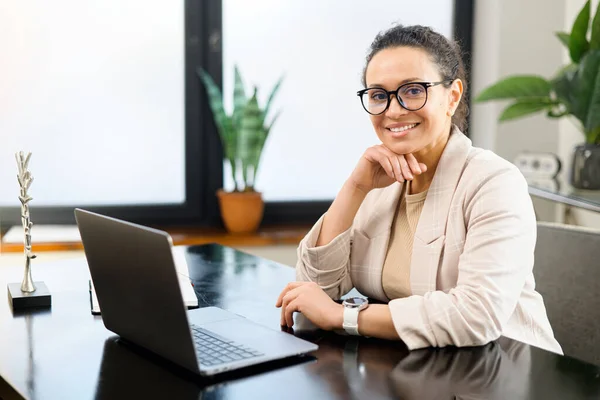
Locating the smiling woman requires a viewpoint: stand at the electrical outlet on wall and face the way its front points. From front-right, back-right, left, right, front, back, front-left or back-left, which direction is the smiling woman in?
front

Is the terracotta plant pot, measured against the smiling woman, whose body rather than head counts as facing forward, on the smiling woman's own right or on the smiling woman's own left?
on the smiling woman's own right

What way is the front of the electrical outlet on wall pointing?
toward the camera

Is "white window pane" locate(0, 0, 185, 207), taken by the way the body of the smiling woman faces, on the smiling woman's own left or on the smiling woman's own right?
on the smiling woman's own right

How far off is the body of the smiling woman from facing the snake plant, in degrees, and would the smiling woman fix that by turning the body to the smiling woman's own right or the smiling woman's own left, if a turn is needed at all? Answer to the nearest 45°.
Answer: approximately 90° to the smiling woman's own right

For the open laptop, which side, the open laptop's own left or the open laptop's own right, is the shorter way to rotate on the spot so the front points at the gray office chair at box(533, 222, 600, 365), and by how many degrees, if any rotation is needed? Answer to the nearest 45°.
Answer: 0° — it already faces it

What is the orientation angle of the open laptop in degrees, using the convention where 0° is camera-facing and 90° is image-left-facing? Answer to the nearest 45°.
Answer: approximately 225°

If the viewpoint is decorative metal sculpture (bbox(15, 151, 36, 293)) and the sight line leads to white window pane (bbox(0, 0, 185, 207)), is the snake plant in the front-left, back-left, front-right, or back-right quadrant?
front-right

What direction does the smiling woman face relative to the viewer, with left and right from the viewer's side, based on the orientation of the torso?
facing the viewer and to the left of the viewer

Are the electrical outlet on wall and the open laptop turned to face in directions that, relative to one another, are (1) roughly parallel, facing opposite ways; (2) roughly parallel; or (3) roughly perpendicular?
roughly parallel, facing opposite ways

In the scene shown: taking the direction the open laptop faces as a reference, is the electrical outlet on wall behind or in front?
in front

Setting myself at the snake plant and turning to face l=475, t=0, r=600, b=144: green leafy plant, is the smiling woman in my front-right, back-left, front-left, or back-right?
front-right
